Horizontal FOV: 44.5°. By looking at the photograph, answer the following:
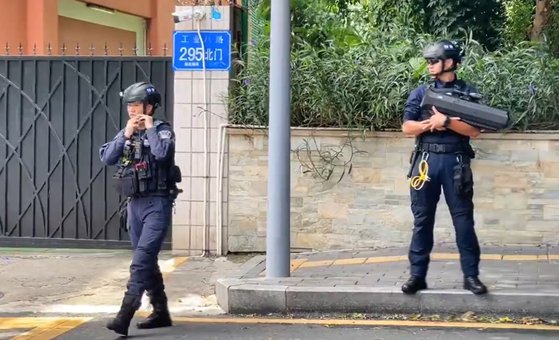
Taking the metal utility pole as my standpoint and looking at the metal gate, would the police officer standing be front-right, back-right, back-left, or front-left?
back-right

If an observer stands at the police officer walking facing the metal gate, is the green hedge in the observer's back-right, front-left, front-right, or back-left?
front-right

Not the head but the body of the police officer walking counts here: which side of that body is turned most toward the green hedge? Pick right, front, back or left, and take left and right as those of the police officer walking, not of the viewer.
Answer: back

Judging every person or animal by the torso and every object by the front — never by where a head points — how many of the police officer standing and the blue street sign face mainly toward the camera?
2

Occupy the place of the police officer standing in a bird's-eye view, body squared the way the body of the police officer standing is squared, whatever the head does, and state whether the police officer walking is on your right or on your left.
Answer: on your right

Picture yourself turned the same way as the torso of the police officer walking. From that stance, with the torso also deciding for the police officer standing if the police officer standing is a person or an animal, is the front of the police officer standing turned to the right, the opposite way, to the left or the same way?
the same way

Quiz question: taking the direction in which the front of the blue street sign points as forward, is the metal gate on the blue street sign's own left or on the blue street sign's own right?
on the blue street sign's own right

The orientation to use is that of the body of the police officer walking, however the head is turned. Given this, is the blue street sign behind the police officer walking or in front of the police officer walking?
behind

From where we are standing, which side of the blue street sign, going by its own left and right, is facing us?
front

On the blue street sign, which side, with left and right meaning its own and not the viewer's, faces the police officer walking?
front
